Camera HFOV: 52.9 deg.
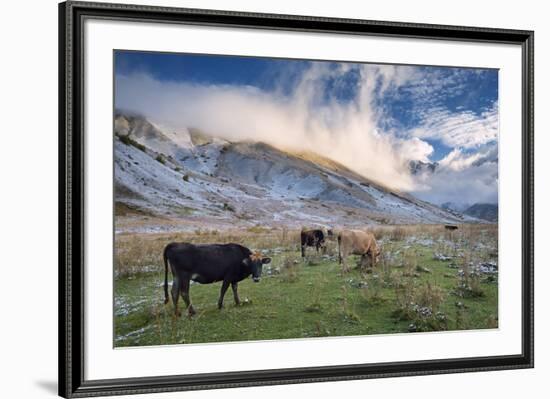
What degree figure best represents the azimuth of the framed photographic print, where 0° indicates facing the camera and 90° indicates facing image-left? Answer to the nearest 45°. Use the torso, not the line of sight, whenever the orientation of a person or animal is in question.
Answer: approximately 315°
